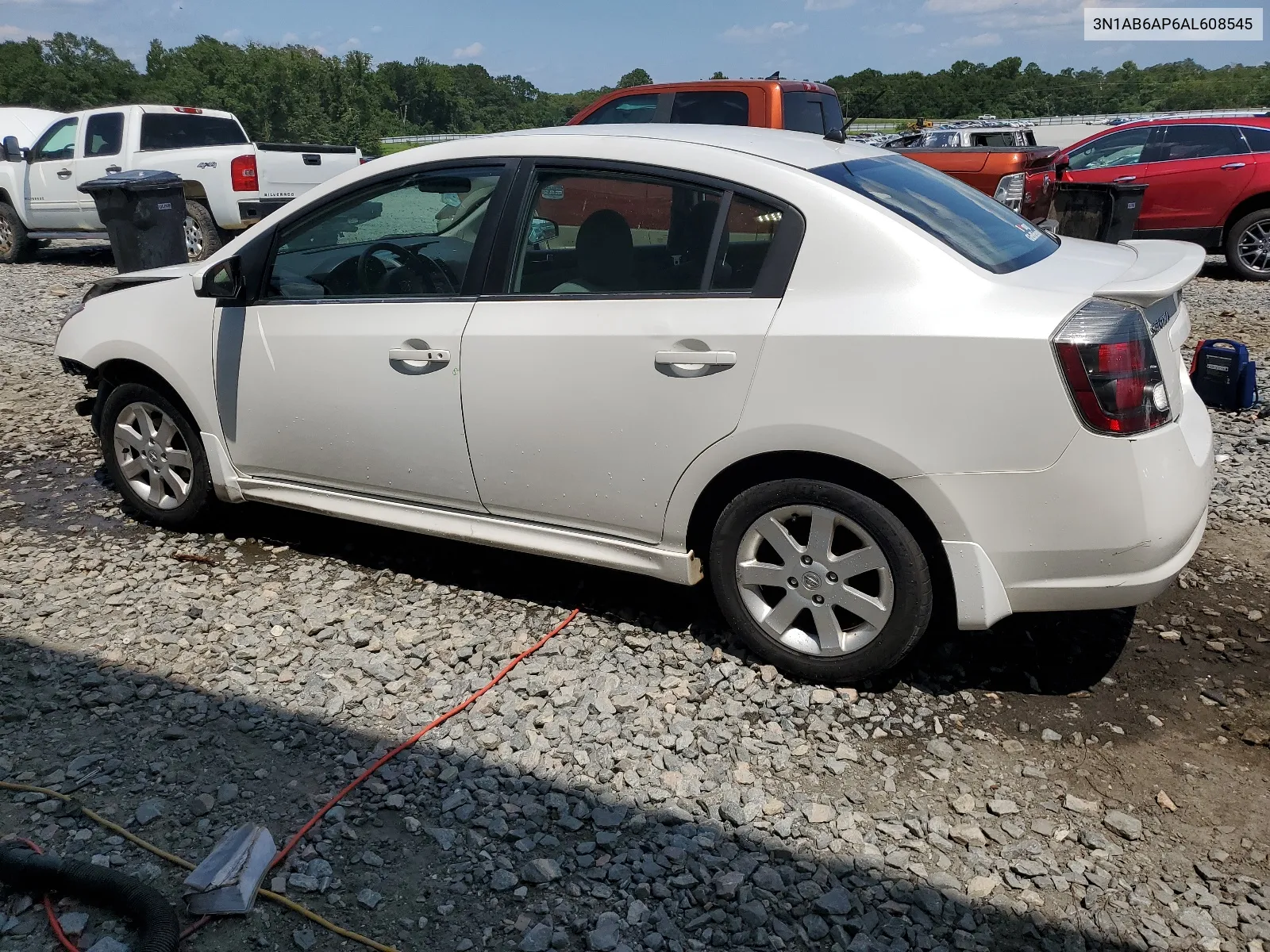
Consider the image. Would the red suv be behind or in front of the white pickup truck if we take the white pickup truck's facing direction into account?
behind

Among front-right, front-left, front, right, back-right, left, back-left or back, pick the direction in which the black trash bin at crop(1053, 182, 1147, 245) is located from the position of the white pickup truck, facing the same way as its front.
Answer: back

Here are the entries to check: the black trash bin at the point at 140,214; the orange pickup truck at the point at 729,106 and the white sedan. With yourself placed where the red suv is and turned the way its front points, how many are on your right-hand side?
0

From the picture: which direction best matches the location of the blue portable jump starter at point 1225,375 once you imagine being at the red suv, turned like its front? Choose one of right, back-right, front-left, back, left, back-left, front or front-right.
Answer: left

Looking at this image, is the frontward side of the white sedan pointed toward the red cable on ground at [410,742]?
no

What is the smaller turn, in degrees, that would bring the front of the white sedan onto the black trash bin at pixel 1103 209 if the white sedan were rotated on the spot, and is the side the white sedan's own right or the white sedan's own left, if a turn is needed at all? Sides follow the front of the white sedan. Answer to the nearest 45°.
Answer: approximately 90° to the white sedan's own right

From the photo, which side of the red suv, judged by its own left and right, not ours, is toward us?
left

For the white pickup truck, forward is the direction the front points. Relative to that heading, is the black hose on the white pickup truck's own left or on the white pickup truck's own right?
on the white pickup truck's own left

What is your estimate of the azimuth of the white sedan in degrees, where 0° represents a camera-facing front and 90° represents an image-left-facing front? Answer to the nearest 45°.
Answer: approximately 135°

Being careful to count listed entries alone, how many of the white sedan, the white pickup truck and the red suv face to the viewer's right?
0

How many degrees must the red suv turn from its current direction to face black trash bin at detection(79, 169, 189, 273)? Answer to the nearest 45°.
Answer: approximately 45° to its left

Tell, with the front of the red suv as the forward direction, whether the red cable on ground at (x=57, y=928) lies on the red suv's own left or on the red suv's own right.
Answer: on the red suv's own left

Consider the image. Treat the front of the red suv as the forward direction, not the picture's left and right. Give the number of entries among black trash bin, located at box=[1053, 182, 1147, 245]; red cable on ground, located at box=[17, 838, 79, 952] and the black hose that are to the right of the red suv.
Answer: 0

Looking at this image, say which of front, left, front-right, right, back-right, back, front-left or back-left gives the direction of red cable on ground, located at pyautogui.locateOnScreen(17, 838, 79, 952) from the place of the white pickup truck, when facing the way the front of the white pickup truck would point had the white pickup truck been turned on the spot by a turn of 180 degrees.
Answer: front-right

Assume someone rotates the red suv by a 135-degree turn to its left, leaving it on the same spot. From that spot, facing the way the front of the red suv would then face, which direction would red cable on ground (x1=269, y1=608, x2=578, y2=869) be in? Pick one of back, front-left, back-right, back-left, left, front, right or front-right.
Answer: front-right

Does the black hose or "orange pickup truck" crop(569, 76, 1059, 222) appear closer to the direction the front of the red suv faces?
the orange pickup truck

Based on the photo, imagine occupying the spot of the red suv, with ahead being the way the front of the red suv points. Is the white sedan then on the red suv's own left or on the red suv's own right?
on the red suv's own left

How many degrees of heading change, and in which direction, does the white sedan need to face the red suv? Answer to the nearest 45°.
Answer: approximately 90° to its right

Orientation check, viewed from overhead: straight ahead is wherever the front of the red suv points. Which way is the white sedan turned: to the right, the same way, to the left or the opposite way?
the same way

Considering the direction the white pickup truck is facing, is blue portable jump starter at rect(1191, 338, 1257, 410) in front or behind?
behind

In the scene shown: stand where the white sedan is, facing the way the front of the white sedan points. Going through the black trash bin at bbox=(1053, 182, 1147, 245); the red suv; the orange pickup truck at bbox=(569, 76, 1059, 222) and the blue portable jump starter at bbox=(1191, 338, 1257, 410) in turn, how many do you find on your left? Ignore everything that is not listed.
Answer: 0

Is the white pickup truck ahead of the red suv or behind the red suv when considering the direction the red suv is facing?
ahead

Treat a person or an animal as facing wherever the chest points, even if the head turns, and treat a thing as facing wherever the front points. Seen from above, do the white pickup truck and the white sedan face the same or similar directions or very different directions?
same or similar directions
